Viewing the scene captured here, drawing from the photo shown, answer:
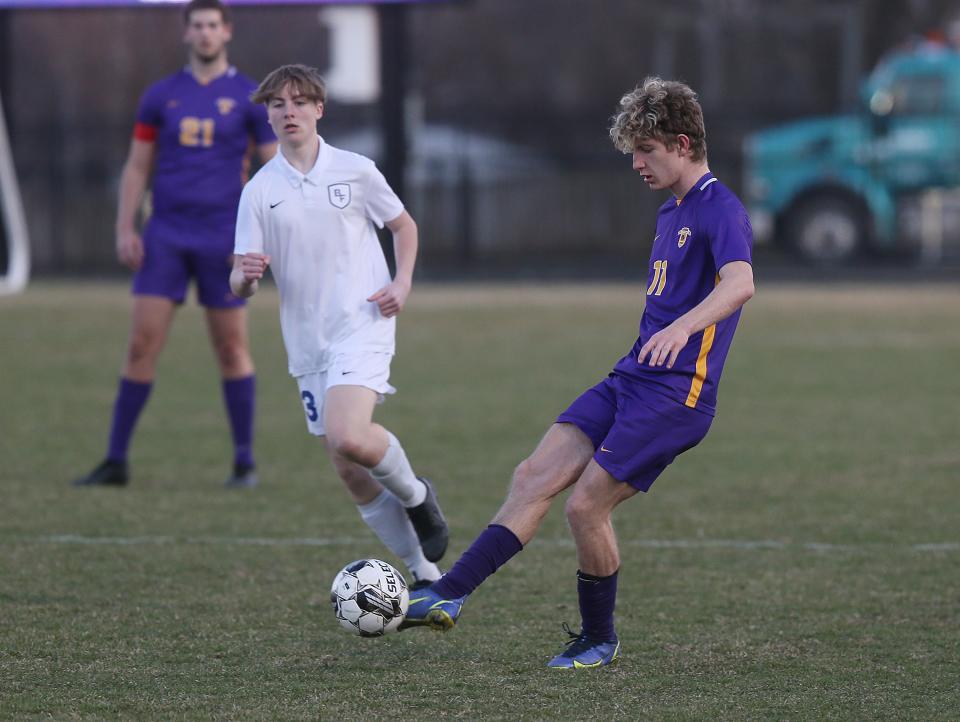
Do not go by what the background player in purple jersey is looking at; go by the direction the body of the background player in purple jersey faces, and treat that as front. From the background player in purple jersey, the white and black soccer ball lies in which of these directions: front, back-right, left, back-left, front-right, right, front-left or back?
front

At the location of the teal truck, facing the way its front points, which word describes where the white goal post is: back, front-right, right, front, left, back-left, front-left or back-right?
front-left

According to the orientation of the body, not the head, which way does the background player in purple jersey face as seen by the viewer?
toward the camera

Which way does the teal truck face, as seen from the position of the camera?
facing to the left of the viewer

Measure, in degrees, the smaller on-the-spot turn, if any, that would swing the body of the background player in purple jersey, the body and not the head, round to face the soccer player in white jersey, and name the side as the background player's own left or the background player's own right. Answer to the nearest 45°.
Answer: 0° — they already face them

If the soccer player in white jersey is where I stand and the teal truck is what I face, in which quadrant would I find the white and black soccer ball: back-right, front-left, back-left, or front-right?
back-right

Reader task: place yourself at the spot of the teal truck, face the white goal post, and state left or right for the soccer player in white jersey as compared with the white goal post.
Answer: left

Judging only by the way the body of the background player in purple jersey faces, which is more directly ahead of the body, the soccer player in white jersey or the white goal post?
the soccer player in white jersey

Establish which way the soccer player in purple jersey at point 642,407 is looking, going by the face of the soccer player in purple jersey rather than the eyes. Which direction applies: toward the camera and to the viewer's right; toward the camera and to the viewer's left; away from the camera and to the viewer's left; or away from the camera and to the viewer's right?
toward the camera and to the viewer's left

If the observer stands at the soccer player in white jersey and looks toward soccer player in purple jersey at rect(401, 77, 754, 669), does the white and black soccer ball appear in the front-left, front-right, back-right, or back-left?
front-right
